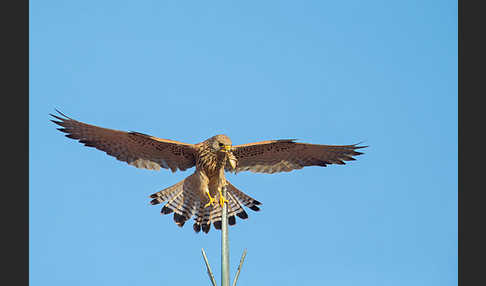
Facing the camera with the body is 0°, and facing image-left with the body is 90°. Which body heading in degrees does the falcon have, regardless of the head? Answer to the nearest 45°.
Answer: approximately 0°
